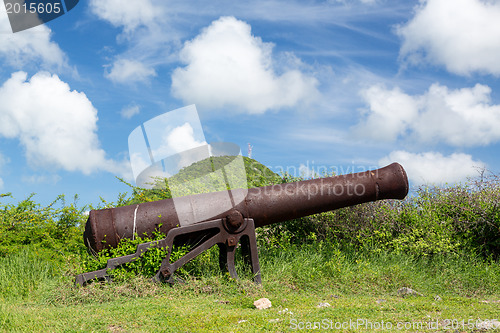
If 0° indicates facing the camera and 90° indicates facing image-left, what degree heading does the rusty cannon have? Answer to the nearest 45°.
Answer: approximately 270°
